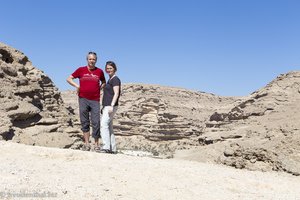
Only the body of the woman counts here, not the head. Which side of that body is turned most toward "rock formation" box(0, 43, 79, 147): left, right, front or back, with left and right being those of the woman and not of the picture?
right

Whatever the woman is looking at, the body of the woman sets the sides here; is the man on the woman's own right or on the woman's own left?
on the woman's own right

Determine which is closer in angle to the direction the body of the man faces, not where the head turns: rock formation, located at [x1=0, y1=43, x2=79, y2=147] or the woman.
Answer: the woman

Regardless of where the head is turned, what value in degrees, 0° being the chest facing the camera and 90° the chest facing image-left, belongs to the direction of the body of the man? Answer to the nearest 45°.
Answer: approximately 0°

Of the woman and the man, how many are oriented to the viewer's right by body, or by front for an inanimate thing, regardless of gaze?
0

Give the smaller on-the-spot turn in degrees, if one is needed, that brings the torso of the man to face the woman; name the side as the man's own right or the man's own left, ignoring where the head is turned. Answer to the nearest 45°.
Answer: approximately 45° to the man's own left

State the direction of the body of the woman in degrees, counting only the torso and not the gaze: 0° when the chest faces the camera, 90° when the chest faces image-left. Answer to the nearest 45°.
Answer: approximately 45°

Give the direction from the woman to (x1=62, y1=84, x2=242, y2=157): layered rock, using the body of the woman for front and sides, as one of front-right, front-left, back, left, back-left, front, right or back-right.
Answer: back-right

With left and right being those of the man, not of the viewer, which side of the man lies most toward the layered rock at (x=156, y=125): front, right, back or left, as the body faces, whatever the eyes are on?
back

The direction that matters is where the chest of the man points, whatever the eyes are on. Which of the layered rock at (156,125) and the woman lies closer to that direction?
the woman
